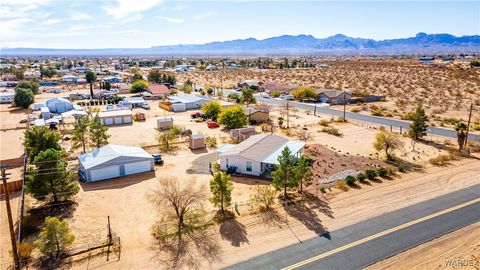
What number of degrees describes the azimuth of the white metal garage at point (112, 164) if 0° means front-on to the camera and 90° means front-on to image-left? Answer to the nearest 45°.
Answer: approximately 0°

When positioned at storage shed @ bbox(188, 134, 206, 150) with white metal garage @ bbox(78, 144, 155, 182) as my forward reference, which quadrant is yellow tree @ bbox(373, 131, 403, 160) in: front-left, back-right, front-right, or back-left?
back-left

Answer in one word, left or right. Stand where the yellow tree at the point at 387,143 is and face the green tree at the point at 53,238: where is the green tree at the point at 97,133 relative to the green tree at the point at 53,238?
right

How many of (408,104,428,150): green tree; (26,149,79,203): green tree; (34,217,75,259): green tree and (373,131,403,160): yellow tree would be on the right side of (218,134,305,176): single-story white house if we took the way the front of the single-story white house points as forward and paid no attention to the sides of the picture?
2

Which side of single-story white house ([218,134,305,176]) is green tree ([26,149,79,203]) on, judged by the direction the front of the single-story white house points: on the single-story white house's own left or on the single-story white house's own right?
on the single-story white house's own right

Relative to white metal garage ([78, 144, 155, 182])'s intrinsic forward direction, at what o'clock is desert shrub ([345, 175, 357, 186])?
The desert shrub is roughly at 10 o'clock from the white metal garage.

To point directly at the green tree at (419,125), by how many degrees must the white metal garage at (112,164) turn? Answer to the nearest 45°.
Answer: approximately 90° to its left

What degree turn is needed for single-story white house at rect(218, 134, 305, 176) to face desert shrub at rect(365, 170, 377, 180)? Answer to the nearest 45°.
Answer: approximately 45° to its left

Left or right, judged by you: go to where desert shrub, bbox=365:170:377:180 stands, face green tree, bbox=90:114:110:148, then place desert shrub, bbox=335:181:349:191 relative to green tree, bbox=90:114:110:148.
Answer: left

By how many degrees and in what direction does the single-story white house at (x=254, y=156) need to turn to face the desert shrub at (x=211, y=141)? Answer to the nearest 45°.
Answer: approximately 180°
